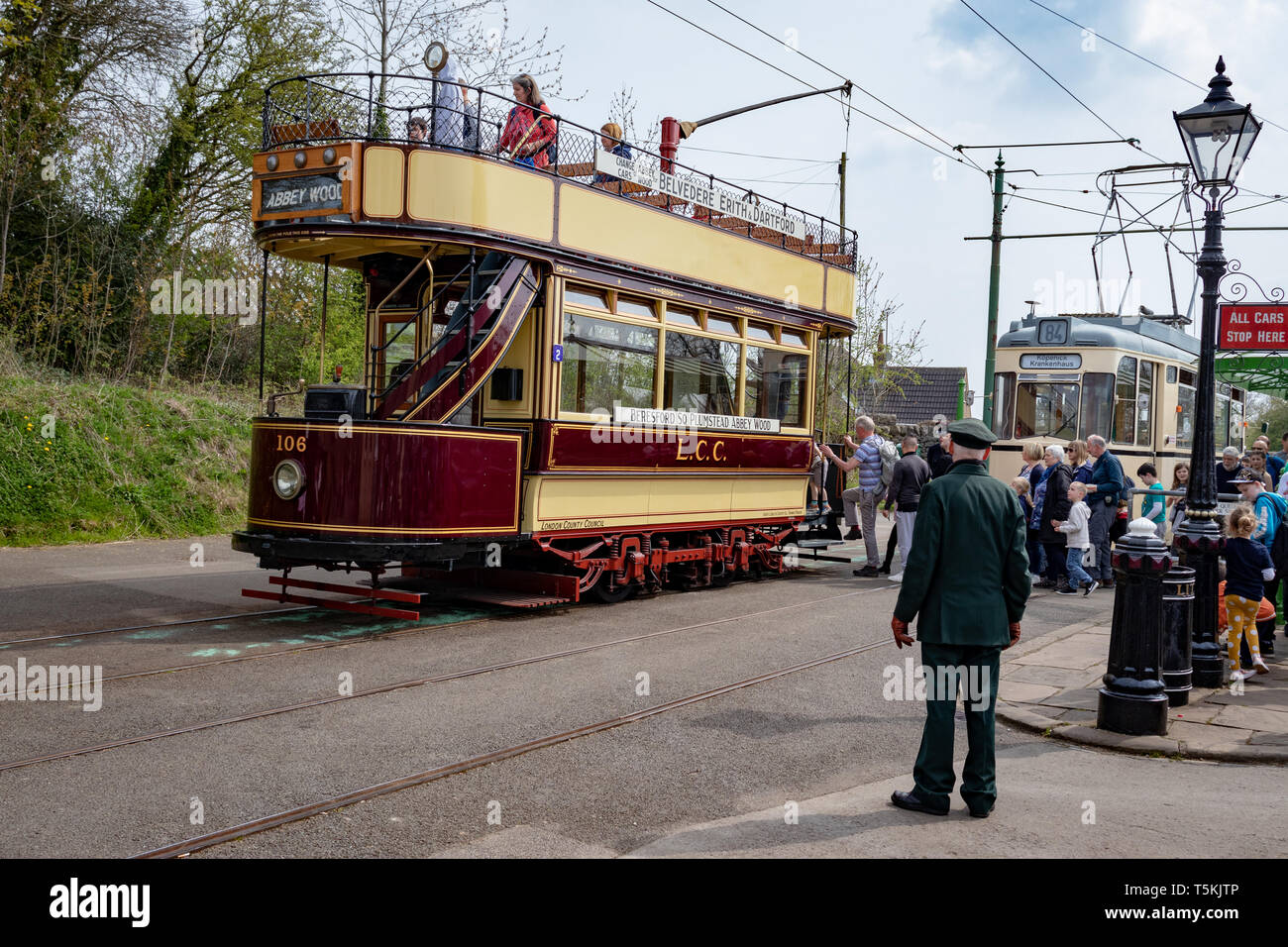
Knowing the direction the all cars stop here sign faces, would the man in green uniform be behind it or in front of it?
in front

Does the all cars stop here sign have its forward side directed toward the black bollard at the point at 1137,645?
yes

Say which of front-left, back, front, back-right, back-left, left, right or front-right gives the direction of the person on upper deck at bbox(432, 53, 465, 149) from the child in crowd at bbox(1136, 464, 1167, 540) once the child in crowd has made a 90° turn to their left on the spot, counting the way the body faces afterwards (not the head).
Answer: front-right

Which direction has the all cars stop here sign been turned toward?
toward the camera

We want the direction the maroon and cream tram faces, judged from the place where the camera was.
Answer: facing the viewer and to the left of the viewer

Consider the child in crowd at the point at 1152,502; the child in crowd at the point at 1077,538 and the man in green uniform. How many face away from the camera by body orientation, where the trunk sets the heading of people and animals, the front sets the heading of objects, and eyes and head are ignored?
1

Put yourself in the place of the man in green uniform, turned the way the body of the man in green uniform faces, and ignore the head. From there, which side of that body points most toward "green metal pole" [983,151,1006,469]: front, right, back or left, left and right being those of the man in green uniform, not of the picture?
front

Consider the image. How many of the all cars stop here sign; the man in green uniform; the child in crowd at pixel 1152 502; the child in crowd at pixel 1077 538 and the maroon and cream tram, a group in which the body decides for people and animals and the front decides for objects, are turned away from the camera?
1

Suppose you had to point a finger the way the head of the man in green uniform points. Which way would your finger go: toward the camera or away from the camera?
away from the camera

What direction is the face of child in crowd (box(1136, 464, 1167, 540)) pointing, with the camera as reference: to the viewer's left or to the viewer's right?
to the viewer's left

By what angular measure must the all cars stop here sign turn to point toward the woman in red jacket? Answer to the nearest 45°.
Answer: approximately 45° to its right

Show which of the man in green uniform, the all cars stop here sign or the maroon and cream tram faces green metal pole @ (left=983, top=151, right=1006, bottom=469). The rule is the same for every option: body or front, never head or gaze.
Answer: the man in green uniform
